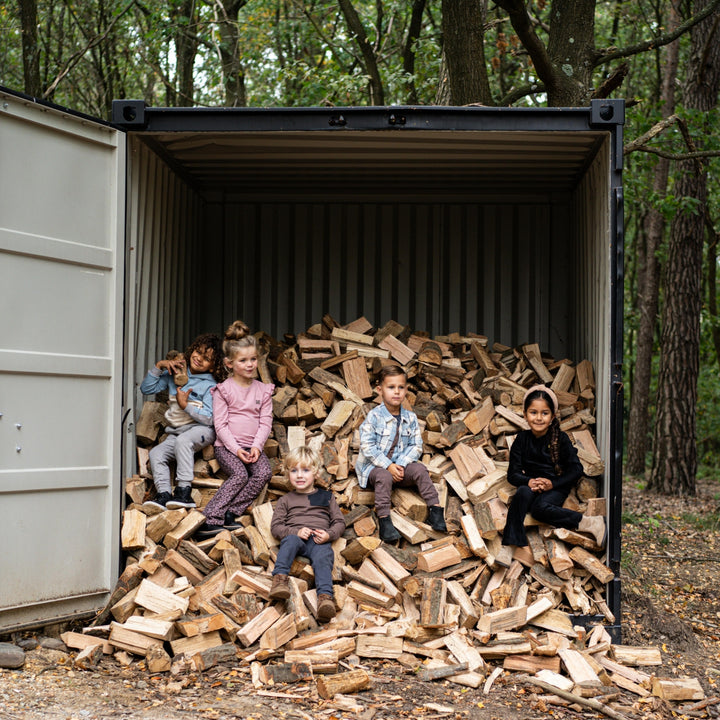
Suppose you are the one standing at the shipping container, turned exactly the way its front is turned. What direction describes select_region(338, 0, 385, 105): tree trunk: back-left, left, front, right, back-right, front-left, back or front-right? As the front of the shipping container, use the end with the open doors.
back

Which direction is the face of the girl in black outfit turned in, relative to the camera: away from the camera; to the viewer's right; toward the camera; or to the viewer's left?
toward the camera

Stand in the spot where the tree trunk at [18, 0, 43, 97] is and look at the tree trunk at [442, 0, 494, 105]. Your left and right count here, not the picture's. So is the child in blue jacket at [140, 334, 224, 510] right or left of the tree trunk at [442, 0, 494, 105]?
right

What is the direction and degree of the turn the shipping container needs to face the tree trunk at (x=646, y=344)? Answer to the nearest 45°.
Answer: approximately 135° to its left

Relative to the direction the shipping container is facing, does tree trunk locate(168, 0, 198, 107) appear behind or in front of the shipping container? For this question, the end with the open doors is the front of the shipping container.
behind

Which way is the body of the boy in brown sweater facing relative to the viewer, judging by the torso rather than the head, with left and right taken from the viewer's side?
facing the viewer

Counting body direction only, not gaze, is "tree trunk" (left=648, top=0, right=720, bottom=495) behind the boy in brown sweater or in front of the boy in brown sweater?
behind

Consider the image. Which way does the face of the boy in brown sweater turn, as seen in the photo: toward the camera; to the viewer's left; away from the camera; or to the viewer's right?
toward the camera

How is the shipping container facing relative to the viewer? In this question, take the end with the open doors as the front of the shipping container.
toward the camera
